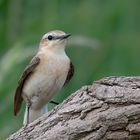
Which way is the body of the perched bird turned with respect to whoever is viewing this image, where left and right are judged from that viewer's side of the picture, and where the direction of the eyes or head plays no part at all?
facing the viewer and to the right of the viewer
